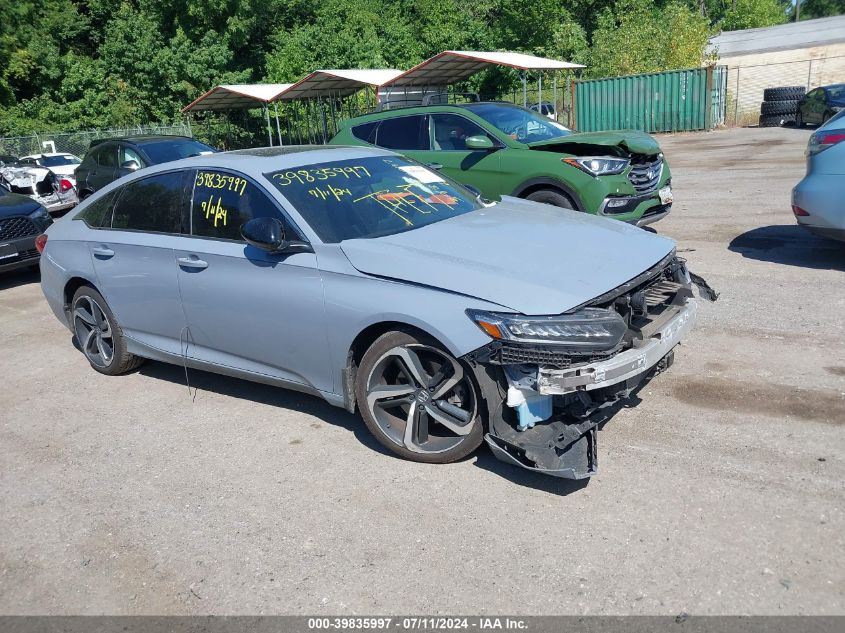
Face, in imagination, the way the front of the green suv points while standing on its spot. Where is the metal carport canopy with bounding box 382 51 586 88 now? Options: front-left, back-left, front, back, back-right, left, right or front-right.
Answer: back-left

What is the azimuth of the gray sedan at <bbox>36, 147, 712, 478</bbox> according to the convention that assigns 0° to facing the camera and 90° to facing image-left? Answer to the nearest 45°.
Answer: approximately 315°

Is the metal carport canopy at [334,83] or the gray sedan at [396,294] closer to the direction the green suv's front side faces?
the gray sedan

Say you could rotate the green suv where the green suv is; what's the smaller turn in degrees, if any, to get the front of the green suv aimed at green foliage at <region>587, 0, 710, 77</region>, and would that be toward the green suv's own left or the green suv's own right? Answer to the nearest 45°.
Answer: approximately 135° to the green suv's own left

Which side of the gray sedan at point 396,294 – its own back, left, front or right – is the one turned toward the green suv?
left

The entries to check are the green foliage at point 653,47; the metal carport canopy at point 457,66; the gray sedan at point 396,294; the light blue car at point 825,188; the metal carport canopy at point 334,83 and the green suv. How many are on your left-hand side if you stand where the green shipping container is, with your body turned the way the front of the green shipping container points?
1

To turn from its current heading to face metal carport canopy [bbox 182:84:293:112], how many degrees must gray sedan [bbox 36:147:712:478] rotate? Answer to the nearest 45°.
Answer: approximately 135° to its left

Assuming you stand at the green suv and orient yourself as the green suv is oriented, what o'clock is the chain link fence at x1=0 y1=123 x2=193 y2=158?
The chain link fence is roughly at 6 o'clock from the green suv.

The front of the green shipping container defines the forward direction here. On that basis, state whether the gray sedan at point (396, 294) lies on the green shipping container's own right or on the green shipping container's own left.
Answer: on the green shipping container's own right
